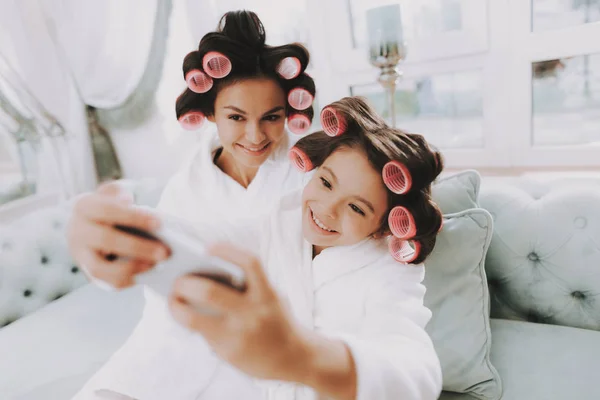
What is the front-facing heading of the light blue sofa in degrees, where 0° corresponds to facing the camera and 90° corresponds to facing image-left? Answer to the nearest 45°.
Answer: approximately 0°

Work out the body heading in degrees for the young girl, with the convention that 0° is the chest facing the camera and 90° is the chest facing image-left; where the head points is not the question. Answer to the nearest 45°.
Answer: approximately 45°

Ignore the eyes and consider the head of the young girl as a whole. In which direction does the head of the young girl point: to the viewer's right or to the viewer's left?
to the viewer's left
